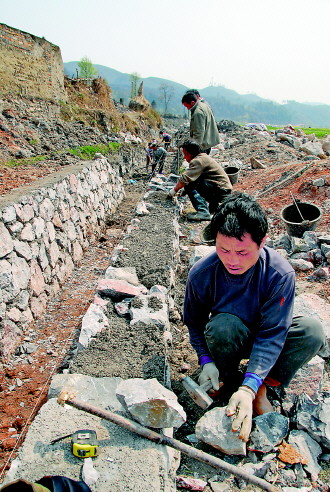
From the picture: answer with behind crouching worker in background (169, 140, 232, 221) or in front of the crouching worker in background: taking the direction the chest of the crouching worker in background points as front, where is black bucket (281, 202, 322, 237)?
behind

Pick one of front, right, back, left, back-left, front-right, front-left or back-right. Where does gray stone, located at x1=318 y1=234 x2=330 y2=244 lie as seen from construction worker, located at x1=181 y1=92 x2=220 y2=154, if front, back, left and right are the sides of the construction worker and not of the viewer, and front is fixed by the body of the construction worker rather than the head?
back-left

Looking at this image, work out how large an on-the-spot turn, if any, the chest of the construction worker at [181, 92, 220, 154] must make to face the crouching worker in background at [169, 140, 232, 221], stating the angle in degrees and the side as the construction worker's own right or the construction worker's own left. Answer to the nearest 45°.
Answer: approximately 90° to the construction worker's own left

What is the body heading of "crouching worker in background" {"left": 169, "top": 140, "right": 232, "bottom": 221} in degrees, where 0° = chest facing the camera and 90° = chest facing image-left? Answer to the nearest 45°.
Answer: approximately 90°

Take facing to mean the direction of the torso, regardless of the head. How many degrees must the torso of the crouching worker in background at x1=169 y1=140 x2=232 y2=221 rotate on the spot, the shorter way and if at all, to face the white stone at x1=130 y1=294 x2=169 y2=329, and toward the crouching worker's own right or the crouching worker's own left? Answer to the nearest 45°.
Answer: approximately 90° to the crouching worker's own left

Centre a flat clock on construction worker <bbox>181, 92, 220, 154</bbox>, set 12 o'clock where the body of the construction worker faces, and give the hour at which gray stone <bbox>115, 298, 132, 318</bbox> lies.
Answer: The gray stone is roughly at 9 o'clock from the construction worker.

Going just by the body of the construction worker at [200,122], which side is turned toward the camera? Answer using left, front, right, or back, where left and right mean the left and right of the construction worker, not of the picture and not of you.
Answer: left

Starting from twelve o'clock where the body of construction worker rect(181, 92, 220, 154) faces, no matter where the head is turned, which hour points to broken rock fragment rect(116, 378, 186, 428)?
The broken rock fragment is roughly at 9 o'clock from the construction worker.

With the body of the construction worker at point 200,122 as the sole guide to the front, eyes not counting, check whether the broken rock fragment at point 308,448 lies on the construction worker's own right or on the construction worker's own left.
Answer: on the construction worker's own left

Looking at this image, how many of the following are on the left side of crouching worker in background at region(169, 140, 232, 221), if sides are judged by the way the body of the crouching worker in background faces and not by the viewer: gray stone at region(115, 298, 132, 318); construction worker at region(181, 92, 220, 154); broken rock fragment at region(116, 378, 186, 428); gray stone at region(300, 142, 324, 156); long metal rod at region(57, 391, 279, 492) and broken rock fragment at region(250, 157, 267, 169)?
3

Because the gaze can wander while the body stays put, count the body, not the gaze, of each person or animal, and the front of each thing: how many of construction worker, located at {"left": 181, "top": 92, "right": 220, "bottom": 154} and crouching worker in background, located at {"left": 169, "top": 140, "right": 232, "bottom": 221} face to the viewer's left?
2

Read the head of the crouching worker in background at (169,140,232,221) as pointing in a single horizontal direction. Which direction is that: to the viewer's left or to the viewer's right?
to the viewer's left

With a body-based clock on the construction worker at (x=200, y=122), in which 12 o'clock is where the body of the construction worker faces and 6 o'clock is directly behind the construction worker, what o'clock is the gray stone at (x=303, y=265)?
The gray stone is roughly at 8 o'clock from the construction worker.

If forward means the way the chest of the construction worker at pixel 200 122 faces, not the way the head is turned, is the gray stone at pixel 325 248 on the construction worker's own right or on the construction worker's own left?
on the construction worker's own left

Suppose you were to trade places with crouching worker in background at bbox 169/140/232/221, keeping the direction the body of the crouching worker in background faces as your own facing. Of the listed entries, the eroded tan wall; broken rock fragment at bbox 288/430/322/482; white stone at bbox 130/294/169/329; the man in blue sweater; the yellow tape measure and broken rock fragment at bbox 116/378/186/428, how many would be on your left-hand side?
5

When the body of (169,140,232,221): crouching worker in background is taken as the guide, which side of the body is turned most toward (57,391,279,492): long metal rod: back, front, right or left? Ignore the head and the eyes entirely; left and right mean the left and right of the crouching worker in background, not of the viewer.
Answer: left
